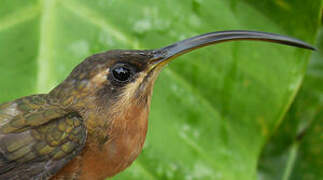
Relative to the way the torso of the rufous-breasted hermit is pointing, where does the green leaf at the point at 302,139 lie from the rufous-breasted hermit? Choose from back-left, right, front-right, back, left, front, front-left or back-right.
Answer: front-left

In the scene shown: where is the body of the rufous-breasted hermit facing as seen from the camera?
to the viewer's right
